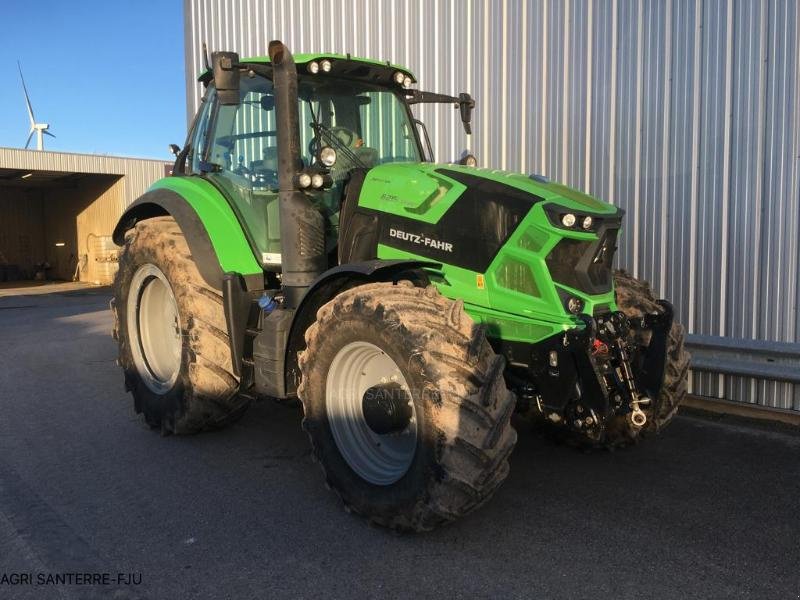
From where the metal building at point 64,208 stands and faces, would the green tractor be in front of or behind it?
in front

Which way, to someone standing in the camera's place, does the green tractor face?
facing the viewer and to the right of the viewer

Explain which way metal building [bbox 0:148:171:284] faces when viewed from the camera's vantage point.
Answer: facing the viewer

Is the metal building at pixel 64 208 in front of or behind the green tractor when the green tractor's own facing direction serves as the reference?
behind

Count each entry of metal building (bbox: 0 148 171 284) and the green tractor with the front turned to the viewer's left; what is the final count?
0
